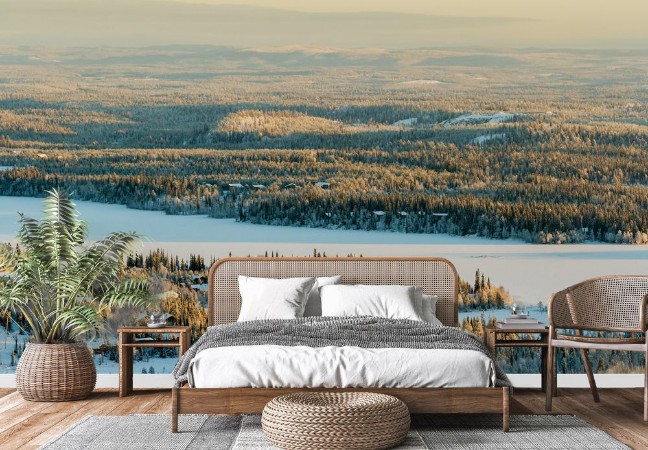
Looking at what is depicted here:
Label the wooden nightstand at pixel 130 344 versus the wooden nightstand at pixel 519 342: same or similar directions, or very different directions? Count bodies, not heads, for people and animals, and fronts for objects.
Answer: same or similar directions

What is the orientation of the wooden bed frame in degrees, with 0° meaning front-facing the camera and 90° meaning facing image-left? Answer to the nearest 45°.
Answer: approximately 0°

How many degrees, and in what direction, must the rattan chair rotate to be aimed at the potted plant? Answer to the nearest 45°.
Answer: approximately 45° to its right

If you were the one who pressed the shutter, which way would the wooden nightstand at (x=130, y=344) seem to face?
facing the viewer

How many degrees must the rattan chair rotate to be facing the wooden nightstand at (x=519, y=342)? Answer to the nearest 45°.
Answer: approximately 45° to its right

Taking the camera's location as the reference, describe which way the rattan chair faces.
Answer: facing the viewer and to the left of the viewer

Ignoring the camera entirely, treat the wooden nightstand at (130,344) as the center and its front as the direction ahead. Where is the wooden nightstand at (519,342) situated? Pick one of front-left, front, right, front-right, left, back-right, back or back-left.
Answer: left

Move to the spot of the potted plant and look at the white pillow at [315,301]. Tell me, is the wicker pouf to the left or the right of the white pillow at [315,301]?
right

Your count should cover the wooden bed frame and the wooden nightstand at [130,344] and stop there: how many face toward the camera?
2

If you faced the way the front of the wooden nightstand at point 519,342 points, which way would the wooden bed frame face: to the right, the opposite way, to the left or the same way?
the same way

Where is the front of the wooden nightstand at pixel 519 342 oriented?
toward the camera

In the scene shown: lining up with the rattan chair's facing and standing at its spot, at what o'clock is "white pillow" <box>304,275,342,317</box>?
The white pillow is roughly at 1 o'clock from the rattan chair.

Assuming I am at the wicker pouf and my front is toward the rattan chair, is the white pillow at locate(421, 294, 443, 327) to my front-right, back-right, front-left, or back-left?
front-left
